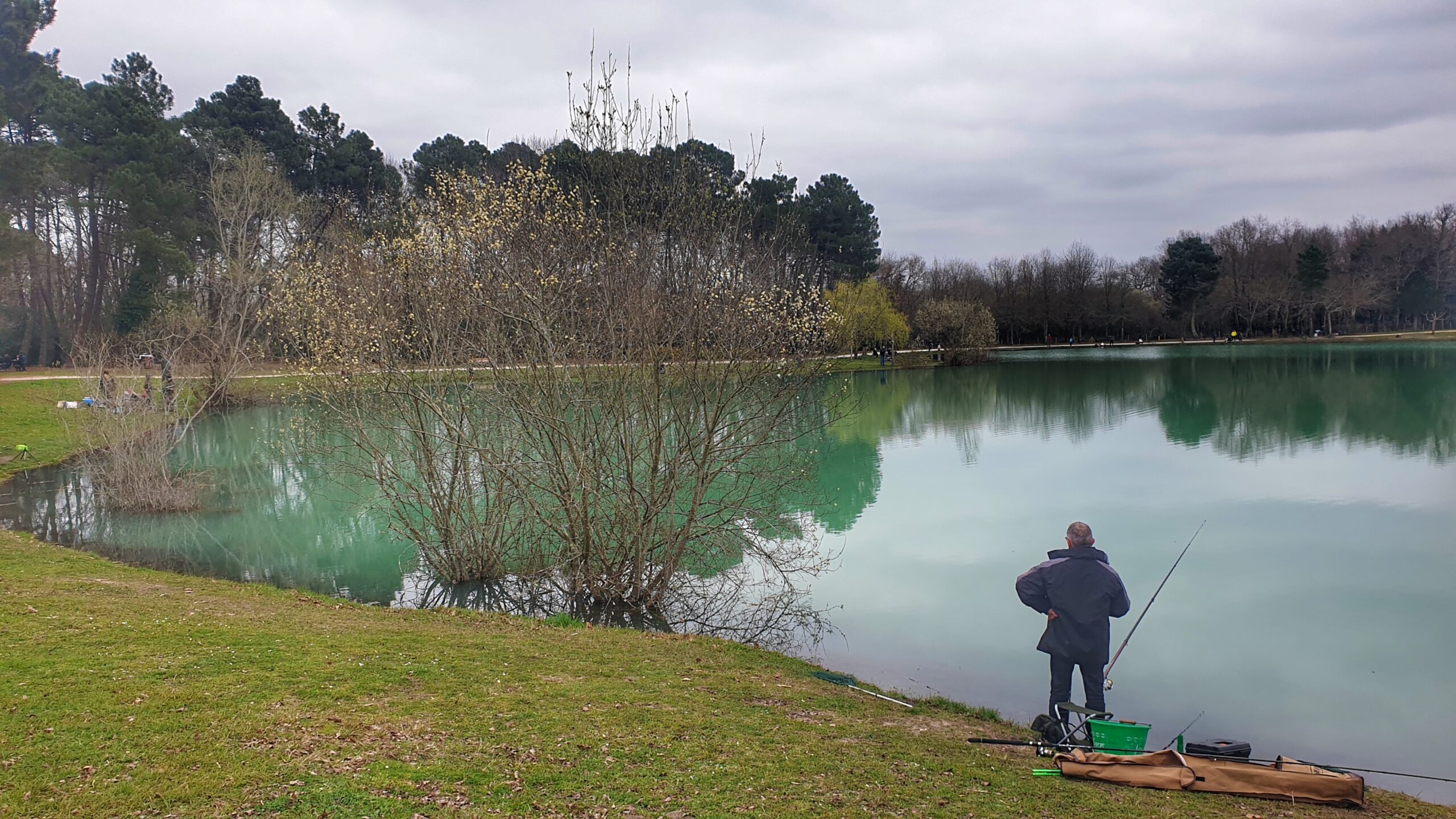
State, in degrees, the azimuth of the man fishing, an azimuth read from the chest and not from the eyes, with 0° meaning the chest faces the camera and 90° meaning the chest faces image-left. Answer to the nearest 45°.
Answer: approximately 180°

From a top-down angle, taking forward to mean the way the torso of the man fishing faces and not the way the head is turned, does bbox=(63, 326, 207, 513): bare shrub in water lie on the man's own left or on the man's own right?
on the man's own left

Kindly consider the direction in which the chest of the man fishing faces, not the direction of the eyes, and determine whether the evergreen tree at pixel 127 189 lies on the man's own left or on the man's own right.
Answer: on the man's own left

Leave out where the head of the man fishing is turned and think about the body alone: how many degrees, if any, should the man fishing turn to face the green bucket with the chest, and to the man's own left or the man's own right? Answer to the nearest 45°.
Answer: approximately 180°

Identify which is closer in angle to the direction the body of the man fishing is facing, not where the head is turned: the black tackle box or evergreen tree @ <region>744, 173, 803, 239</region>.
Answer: the evergreen tree

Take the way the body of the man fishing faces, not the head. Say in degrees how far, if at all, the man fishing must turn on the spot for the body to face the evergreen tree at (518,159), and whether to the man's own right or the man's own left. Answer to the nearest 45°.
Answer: approximately 45° to the man's own left

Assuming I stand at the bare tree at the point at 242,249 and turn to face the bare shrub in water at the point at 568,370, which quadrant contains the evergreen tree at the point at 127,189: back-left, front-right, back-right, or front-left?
back-right

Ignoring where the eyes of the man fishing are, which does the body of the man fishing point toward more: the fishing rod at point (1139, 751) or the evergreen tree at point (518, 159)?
the evergreen tree

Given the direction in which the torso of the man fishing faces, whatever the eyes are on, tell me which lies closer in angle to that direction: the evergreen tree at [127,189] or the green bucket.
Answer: the evergreen tree

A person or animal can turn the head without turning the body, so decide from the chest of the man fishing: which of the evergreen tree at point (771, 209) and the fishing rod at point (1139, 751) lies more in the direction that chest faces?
the evergreen tree

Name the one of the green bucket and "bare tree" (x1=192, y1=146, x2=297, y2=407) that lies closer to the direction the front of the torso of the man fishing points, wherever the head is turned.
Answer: the bare tree

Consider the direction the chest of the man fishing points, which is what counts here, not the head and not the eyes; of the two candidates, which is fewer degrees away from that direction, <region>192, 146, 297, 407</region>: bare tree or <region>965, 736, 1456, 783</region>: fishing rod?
the bare tree
